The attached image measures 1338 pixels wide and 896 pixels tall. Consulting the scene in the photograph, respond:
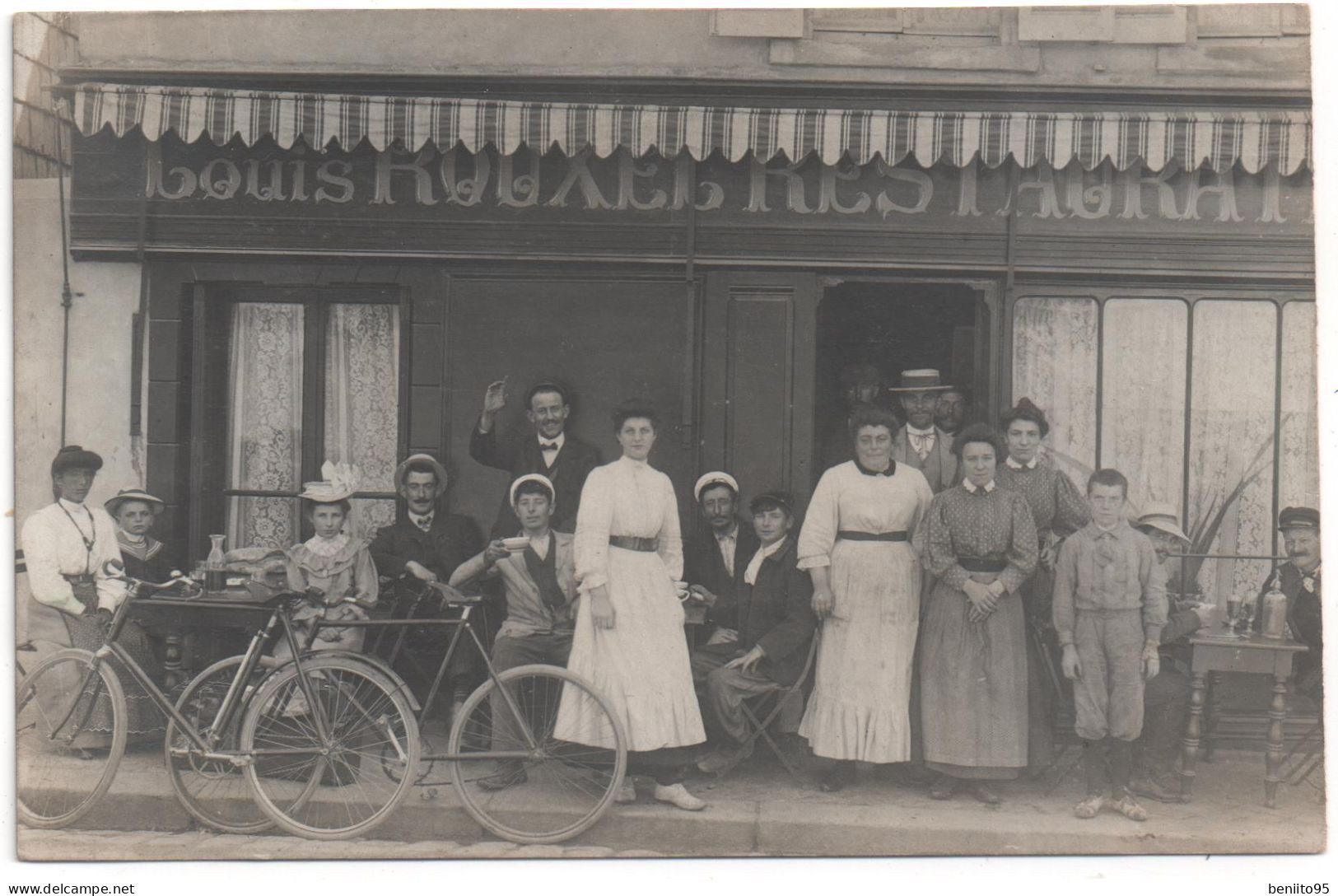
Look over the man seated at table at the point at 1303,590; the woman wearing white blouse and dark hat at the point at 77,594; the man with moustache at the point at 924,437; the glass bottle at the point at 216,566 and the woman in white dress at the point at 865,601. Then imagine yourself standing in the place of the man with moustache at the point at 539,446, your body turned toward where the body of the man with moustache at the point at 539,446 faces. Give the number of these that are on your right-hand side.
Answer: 2

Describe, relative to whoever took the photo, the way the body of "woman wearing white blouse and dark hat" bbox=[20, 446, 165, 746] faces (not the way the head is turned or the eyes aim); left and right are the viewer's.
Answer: facing the viewer and to the right of the viewer

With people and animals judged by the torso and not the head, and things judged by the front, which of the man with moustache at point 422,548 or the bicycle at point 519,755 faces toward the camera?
the man with moustache

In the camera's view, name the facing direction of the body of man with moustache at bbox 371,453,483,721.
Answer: toward the camera

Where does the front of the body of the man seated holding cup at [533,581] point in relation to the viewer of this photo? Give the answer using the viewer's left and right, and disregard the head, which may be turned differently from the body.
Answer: facing the viewer

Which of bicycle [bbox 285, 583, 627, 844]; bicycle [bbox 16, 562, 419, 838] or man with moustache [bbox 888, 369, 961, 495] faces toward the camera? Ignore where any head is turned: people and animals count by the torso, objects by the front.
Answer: the man with moustache

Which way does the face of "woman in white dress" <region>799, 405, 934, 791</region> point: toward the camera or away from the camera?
toward the camera

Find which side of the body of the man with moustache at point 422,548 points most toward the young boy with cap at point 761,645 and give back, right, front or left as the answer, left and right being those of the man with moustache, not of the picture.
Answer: left

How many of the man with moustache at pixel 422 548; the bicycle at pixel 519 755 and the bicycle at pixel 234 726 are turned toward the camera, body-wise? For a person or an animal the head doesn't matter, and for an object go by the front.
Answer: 1
